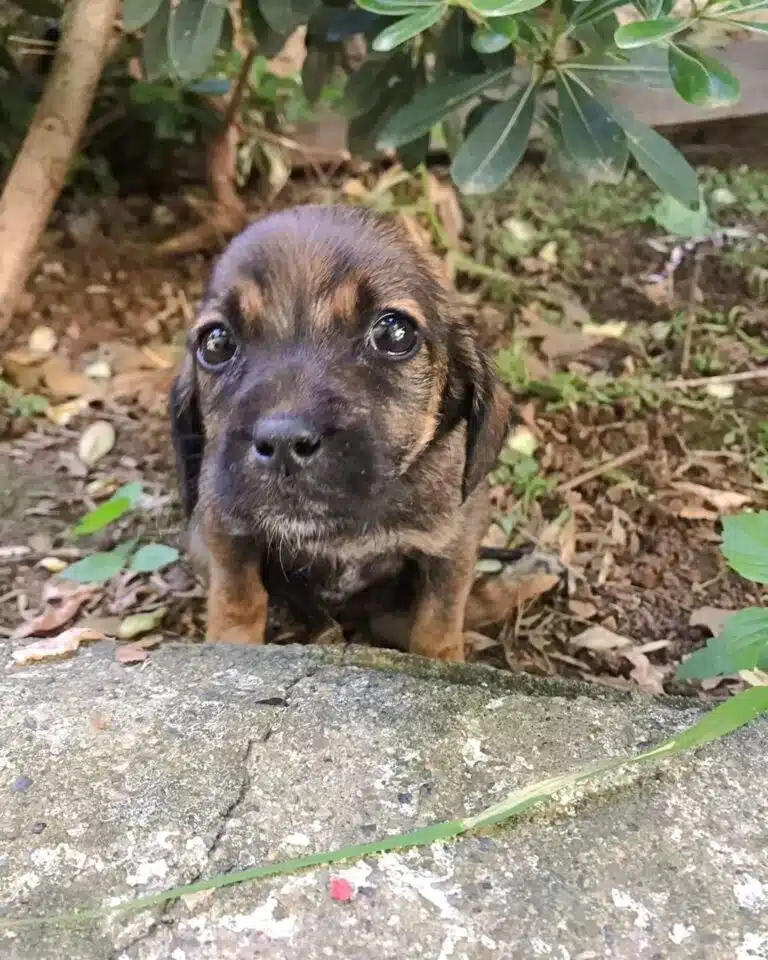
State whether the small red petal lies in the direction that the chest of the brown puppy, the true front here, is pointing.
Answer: yes

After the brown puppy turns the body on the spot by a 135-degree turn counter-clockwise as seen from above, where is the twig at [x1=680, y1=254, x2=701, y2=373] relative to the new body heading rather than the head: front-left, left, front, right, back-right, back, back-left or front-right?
front

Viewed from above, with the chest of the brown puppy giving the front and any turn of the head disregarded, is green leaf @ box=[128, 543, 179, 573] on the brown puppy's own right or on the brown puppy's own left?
on the brown puppy's own right

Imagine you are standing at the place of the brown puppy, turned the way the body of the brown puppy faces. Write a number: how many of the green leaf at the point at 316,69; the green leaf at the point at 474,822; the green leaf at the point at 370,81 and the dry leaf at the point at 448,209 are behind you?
3

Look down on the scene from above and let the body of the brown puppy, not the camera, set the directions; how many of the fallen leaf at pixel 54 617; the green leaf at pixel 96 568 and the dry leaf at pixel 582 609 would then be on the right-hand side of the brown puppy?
2

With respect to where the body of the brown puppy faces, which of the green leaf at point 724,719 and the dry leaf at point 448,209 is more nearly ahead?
the green leaf

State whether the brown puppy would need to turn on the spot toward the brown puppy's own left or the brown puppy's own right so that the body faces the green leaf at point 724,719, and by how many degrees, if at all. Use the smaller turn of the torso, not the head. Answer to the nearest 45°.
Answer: approximately 45° to the brown puppy's own left

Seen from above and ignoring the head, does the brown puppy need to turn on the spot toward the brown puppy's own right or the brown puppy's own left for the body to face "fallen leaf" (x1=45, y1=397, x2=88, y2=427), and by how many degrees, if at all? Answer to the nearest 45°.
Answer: approximately 135° to the brown puppy's own right

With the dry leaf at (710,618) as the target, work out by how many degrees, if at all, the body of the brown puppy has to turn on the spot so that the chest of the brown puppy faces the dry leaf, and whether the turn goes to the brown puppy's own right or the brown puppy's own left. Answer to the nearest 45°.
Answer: approximately 90° to the brown puppy's own left

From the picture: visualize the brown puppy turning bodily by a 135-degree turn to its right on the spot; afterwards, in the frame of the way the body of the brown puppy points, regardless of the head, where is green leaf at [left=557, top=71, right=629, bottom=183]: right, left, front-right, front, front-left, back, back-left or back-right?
right

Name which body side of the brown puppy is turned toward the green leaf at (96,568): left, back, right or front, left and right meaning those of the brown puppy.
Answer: right

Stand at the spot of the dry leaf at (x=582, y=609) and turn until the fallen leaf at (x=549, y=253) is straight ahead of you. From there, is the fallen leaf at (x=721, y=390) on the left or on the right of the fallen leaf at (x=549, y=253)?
right

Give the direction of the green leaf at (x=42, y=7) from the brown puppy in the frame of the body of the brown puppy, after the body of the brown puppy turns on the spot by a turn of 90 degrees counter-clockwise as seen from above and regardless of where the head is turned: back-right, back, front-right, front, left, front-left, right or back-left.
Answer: back-left

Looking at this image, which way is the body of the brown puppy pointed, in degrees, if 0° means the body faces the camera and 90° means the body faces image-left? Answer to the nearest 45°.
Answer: approximately 0°

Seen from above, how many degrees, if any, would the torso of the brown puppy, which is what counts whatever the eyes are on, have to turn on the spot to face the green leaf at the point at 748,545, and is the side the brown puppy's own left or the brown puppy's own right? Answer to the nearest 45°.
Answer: approximately 45° to the brown puppy's own left
